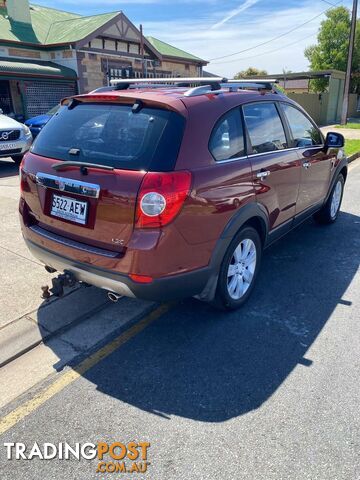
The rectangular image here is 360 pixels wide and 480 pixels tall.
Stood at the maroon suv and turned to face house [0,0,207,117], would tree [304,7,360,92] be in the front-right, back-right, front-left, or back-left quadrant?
front-right

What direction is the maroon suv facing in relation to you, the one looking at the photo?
facing away from the viewer and to the right of the viewer

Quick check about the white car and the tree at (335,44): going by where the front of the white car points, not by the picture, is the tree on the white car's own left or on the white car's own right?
on the white car's own left

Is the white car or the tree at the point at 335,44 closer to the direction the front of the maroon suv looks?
the tree

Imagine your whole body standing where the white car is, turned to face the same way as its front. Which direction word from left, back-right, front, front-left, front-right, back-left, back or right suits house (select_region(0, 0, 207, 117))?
back-left

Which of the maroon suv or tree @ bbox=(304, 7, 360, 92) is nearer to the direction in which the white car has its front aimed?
the maroon suv

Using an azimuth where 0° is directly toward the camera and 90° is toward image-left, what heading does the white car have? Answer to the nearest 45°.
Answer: approximately 315°

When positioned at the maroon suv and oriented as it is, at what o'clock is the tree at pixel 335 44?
The tree is roughly at 11 o'clock from the maroon suv.

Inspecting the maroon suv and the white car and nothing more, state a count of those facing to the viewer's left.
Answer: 0

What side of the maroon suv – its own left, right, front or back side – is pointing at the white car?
left

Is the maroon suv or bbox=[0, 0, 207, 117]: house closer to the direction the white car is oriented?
the maroon suv
